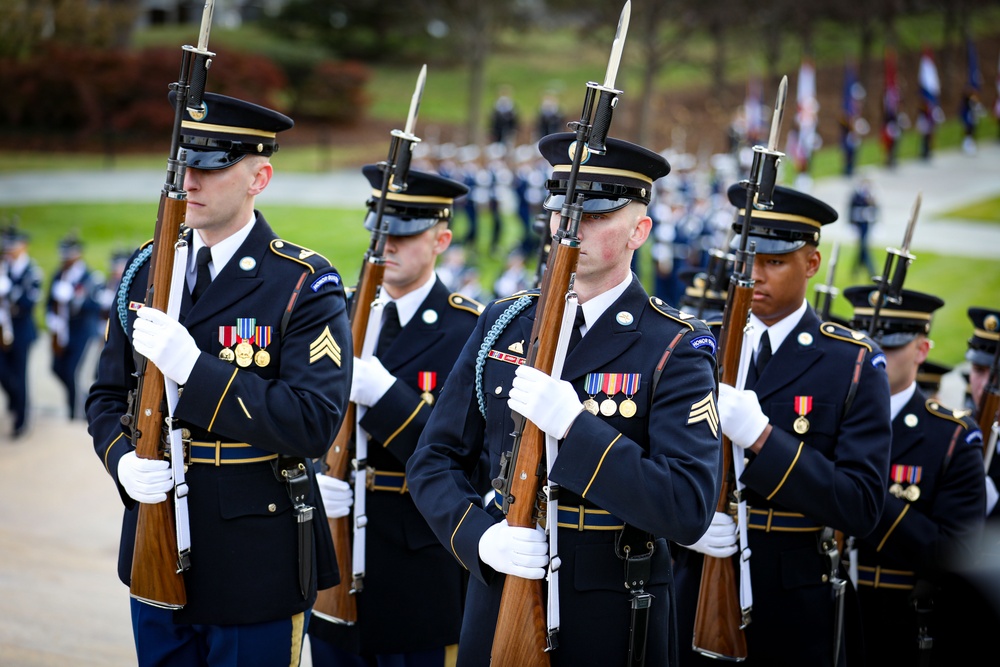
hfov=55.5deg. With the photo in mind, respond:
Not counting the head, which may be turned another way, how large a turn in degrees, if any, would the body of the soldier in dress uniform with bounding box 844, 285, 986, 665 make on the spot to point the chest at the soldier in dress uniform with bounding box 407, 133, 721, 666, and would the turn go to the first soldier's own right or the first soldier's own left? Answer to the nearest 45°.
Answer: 0° — they already face them

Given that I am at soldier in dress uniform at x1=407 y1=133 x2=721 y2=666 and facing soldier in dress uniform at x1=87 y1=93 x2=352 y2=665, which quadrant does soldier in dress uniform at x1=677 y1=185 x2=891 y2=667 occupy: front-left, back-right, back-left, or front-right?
back-right

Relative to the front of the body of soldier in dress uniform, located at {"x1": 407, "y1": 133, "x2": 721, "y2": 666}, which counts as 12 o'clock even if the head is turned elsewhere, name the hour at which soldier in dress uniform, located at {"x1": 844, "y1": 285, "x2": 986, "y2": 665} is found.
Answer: soldier in dress uniform, located at {"x1": 844, "y1": 285, "x2": 986, "y2": 665} is roughly at 6 o'clock from soldier in dress uniform, located at {"x1": 407, "y1": 133, "x2": 721, "y2": 666}.

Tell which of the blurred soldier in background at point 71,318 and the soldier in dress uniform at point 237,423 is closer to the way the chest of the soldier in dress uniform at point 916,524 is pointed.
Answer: the soldier in dress uniform

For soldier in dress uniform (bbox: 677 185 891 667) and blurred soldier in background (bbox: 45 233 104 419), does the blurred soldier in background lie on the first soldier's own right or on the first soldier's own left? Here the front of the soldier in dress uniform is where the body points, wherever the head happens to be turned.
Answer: on the first soldier's own right

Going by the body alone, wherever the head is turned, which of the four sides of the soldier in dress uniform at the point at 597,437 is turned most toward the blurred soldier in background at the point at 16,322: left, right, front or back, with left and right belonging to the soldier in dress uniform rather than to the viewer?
right
